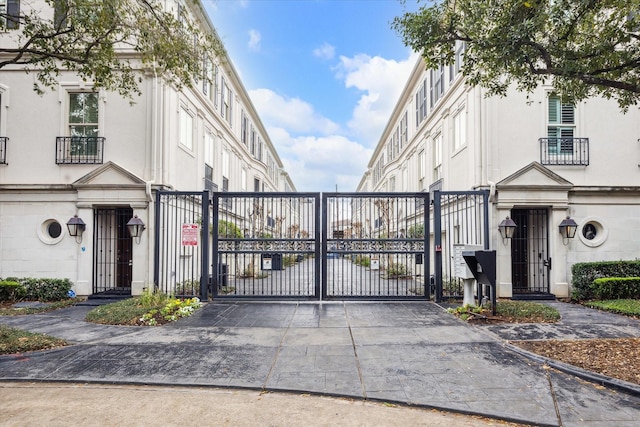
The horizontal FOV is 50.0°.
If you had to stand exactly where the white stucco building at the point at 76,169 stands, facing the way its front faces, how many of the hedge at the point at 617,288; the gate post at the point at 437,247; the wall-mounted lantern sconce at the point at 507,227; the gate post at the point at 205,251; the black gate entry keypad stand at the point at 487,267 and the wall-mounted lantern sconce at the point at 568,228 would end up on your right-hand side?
0

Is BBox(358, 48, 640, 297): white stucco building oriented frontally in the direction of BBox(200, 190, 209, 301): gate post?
no

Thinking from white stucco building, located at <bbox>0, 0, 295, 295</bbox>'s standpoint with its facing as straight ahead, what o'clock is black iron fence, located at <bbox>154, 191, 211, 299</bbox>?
The black iron fence is roughly at 10 o'clock from the white stucco building.

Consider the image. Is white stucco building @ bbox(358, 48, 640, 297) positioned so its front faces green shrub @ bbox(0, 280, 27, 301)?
no

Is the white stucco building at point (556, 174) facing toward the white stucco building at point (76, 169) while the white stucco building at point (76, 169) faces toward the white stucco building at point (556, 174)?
no

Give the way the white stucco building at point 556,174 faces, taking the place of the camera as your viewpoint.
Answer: facing the viewer

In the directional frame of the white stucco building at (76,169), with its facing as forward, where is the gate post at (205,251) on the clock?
The gate post is roughly at 10 o'clock from the white stucco building.

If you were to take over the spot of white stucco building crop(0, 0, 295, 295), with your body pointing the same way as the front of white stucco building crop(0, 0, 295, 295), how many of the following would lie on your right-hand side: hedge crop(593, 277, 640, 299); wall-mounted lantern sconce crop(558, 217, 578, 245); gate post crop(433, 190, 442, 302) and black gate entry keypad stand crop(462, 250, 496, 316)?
0

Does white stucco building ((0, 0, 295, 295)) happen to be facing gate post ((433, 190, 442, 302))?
no

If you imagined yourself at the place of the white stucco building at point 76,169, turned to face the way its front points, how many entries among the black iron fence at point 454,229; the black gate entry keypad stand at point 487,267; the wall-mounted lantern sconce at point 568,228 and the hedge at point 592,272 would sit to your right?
0

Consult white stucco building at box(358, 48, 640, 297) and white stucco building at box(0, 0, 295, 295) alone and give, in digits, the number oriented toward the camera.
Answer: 2

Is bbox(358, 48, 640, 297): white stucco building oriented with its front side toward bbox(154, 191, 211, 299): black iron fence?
no

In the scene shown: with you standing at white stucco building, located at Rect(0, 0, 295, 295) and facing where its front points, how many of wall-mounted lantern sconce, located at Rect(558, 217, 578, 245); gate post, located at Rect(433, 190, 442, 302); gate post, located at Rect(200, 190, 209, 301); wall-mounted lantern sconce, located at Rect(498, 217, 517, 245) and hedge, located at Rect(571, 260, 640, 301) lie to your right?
0
